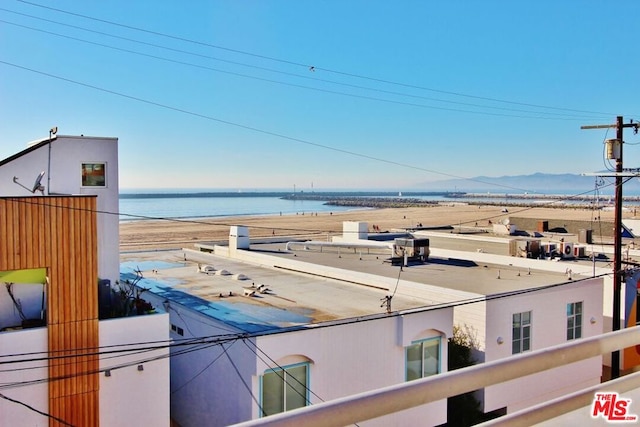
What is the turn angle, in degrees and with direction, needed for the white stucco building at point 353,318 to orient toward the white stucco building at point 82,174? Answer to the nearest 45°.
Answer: approximately 135° to its right

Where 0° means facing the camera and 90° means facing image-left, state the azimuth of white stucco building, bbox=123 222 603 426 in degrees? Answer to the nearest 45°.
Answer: approximately 315°

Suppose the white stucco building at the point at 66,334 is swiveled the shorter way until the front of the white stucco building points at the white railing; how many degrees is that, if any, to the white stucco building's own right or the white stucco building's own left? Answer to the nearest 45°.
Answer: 0° — it already faces it

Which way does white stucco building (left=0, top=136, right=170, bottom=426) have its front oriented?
toward the camera

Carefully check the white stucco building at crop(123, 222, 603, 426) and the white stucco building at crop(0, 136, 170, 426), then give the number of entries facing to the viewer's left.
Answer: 0

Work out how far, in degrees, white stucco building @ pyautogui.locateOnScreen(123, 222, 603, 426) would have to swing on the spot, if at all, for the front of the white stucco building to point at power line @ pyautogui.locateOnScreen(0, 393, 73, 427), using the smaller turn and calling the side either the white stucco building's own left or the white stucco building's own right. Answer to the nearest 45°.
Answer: approximately 90° to the white stucco building's own right

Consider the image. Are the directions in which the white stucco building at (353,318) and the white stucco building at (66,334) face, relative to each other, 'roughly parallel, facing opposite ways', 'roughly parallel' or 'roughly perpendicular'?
roughly parallel
